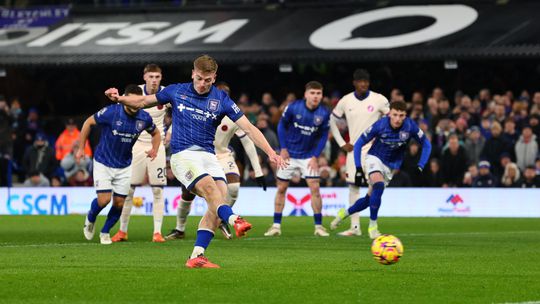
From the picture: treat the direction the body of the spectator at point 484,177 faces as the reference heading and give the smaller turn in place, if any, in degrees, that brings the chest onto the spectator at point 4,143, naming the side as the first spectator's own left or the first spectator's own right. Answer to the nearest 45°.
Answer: approximately 90° to the first spectator's own right

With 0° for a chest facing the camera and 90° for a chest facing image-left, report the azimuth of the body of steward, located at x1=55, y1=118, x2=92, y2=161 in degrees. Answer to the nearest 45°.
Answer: approximately 0°

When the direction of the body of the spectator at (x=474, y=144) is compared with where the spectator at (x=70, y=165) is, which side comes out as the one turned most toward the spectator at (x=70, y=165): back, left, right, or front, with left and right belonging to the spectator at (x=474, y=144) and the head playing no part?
right

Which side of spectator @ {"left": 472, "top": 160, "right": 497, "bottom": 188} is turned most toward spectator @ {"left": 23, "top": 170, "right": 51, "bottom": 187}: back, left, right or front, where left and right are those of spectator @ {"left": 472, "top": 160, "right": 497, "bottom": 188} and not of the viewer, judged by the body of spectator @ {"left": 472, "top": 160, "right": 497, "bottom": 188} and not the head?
right
